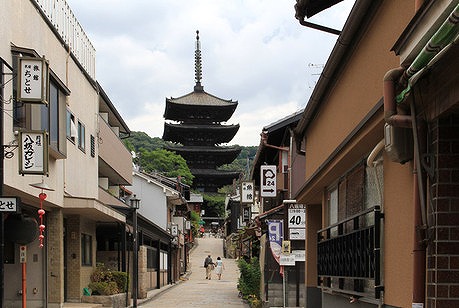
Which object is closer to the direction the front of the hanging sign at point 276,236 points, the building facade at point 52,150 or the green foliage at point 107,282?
the building facade

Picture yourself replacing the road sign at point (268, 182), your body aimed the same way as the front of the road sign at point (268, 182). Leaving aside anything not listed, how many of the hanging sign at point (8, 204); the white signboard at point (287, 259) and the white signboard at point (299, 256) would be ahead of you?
3

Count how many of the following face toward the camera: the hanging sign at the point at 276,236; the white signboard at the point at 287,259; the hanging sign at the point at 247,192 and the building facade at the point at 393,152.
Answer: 3

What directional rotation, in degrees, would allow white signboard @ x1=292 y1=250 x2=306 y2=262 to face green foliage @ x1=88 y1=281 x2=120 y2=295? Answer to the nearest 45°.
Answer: approximately 135° to its right

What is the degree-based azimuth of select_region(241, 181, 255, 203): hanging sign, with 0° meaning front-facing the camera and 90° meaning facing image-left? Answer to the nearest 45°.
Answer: approximately 0°

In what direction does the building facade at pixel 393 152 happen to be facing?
to the viewer's left

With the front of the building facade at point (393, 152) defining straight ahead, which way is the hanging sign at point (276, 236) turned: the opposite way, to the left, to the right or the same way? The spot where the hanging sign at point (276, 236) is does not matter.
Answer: to the left

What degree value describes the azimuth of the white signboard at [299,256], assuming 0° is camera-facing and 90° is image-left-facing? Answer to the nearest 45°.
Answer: approximately 0°
